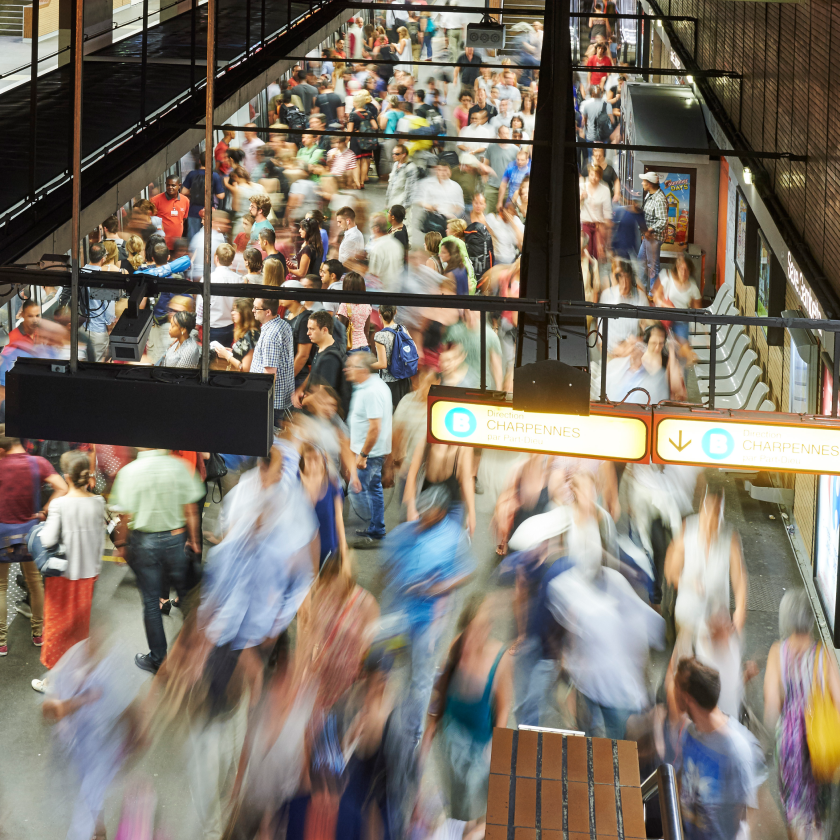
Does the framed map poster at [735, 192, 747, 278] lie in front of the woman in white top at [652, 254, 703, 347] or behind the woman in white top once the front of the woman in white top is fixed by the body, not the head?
behind

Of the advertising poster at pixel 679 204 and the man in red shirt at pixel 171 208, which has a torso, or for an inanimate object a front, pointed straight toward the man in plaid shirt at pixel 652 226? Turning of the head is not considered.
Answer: the advertising poster
